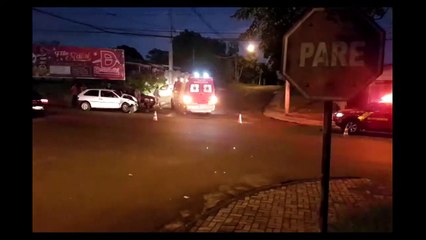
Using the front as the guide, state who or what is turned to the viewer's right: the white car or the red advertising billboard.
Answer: the white car

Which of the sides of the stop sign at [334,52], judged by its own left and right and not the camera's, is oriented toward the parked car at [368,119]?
back

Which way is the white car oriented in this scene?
to the viewer's right

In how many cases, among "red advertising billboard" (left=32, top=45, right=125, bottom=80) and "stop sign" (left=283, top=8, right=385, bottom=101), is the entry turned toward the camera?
2

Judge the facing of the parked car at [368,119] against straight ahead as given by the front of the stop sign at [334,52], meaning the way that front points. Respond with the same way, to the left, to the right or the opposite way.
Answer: to the right

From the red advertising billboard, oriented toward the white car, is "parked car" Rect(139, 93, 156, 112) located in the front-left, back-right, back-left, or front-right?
front-left

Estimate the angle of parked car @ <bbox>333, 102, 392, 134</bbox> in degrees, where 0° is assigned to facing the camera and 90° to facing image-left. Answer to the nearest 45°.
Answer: approximately 90°

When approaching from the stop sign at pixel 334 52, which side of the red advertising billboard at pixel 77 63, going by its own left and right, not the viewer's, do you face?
front

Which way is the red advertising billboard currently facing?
toward the camera

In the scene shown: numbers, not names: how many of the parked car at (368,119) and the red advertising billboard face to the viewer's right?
0

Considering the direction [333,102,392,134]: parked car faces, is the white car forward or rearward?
forward

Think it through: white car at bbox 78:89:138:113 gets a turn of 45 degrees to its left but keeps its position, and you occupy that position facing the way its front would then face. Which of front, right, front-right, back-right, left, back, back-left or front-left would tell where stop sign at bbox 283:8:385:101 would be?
back-right

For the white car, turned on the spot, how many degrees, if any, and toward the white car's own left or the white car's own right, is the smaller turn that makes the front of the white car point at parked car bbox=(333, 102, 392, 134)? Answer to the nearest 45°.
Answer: approximately 45° to the white car's own right

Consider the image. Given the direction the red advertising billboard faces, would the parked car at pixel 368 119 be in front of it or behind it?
in front

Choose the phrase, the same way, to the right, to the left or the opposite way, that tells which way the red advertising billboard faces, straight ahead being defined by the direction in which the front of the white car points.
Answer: to the right
